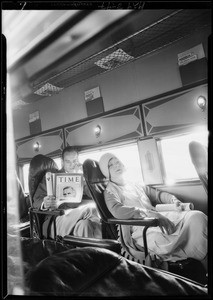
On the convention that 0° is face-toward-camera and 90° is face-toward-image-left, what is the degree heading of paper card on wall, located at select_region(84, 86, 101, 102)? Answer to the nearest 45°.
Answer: approximately 45°

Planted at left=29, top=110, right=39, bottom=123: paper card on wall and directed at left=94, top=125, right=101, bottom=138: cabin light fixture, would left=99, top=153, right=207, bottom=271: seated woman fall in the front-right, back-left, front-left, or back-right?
front-right

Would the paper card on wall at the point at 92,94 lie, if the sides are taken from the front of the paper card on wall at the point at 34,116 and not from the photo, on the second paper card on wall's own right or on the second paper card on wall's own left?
on the second paper card on wall's own left

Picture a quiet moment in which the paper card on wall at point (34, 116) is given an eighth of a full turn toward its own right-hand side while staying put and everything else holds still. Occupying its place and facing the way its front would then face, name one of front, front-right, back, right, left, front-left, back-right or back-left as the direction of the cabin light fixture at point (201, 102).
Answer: back-left

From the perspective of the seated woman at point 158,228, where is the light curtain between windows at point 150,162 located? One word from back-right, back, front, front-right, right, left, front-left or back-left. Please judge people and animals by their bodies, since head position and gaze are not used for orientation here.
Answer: back-left

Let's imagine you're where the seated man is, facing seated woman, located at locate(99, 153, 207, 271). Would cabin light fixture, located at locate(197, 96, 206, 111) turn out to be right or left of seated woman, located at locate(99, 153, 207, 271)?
left

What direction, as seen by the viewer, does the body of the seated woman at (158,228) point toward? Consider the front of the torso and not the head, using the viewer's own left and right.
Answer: facing the viewer and to the right of the viewer

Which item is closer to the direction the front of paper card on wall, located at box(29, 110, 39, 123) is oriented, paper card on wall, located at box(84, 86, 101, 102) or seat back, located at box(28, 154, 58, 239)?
the seat back
